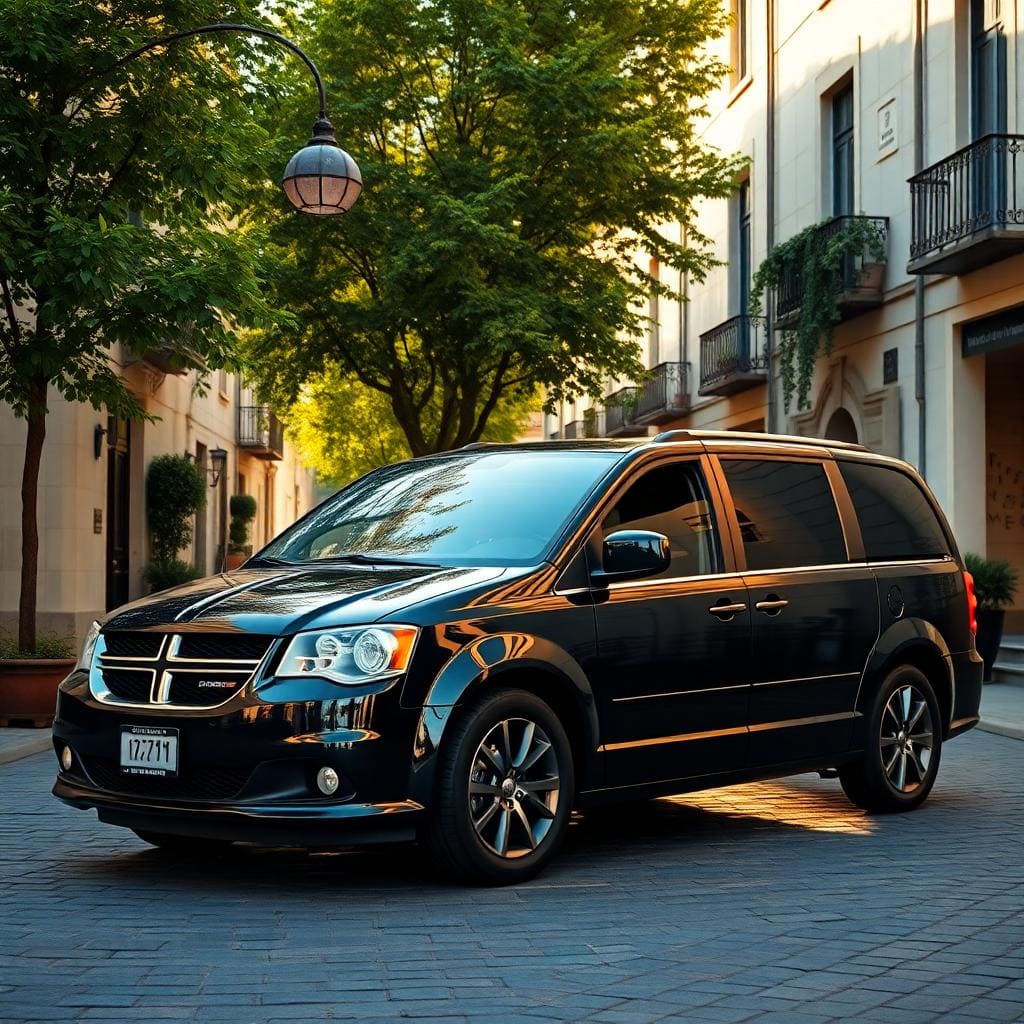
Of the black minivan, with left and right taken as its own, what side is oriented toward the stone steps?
back

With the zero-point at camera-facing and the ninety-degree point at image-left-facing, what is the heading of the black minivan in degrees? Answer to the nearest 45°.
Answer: approximately 45°

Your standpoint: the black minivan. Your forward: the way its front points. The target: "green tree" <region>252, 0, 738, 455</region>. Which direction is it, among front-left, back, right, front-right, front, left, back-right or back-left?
back-right

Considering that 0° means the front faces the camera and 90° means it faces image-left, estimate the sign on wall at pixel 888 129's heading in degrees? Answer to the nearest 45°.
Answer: approximately 45°

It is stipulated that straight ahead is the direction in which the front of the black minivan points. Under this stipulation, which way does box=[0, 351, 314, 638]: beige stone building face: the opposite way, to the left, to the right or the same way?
to the left

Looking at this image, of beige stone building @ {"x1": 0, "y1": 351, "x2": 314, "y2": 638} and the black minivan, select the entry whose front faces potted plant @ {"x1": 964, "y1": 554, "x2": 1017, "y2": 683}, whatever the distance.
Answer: the beige stone building

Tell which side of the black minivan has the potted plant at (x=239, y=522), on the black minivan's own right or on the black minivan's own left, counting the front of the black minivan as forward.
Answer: on the black minivan's own right

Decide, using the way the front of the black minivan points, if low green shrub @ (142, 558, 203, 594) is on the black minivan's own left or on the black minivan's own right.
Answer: on the black minivan's own right

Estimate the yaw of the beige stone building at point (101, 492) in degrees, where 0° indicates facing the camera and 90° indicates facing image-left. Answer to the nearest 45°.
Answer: approximately 315°

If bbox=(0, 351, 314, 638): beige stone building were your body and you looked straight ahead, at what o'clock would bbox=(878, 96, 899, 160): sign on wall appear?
The sign on wall is roughly at 11 o'clock from the beige stone building.
